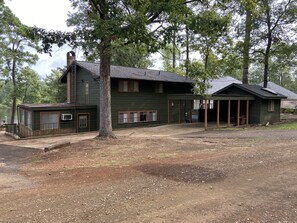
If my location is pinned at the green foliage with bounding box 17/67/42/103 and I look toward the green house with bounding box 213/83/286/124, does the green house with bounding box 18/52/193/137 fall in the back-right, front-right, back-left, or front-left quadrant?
front-right

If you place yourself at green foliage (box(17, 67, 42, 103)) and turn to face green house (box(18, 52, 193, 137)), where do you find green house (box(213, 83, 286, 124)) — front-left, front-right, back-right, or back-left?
front-left

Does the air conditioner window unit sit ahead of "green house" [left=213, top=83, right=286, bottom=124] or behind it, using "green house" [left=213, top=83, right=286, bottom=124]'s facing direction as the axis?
ahead

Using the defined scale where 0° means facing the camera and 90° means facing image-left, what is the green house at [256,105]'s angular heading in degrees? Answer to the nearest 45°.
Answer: approximately 45°

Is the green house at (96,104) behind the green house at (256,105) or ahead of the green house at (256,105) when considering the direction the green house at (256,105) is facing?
ahead

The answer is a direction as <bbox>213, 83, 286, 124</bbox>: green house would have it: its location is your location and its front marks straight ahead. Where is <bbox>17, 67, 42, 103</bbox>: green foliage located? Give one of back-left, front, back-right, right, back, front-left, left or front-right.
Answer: front-right
